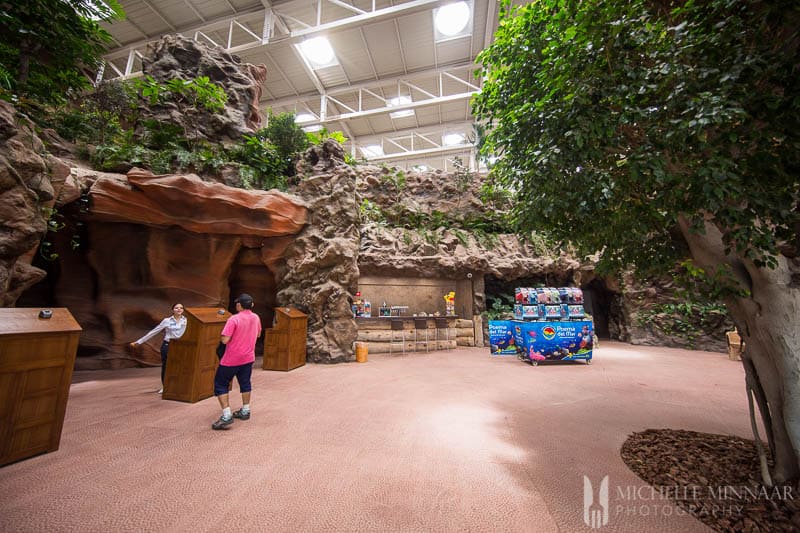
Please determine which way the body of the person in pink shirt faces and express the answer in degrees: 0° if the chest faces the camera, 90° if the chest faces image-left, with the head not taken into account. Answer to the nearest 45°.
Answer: approximately 135°

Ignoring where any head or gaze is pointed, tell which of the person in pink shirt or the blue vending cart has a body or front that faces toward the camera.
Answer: the blue vending cart

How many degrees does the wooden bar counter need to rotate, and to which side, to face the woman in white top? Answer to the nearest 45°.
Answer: approximately 45° to its right

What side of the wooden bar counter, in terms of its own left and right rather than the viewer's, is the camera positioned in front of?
front

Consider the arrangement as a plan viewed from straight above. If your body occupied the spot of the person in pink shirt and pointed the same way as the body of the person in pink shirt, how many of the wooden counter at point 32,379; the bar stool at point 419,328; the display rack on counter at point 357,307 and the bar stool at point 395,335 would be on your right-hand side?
3

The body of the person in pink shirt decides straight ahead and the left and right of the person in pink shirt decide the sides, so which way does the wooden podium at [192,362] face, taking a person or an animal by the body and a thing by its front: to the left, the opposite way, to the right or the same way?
the opposite way

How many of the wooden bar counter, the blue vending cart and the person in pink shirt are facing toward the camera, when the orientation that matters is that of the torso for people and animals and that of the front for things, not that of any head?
2

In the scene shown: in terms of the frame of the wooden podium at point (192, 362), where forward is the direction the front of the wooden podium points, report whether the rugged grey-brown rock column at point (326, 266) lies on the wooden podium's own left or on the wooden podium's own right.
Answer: on the wooden podium's own left

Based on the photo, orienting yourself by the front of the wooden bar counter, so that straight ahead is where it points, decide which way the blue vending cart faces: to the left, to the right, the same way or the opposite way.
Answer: the same way

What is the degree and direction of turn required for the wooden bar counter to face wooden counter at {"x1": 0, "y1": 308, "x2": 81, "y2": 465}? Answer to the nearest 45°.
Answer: approximately 45° to its right

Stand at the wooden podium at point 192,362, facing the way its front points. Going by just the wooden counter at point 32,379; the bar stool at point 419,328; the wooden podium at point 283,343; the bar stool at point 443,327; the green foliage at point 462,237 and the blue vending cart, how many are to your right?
1

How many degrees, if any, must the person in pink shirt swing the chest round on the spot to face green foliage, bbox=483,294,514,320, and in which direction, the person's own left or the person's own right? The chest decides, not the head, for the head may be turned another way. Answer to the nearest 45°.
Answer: approximately 90° to the person's own right

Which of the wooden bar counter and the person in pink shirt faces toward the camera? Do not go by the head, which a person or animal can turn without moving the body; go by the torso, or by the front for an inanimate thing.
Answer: the wooden bar counter

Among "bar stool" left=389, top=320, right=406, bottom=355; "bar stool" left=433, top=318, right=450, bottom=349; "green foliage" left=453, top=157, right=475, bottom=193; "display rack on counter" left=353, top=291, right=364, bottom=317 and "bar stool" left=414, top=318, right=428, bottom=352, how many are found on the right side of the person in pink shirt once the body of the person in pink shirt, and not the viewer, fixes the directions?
5

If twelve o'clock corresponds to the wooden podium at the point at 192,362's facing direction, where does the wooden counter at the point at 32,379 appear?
The wooden counter is roughly at 3 o'clock from the wooden podium.

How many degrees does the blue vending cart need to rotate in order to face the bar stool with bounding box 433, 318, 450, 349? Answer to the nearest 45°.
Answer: approximately 90° to its right

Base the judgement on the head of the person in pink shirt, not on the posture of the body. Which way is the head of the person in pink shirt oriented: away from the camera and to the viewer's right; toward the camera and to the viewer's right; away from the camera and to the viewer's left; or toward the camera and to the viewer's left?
away from the camera and to the viewer's left

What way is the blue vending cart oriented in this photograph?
toward the camera
